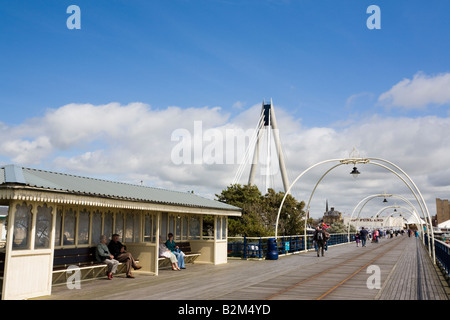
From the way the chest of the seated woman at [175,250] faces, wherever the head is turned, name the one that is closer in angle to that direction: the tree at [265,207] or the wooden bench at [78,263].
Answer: the wooden bench

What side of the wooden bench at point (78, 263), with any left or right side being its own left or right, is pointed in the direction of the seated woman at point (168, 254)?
left

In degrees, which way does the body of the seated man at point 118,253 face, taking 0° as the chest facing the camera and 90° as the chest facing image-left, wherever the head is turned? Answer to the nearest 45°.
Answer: approximately 315°

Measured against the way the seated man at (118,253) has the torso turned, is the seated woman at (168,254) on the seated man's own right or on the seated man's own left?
on the seated man's own left

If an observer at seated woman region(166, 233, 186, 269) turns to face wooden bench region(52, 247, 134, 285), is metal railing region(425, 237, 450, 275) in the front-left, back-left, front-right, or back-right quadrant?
back-left

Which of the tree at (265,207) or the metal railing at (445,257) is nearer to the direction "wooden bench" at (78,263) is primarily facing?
the metal railing

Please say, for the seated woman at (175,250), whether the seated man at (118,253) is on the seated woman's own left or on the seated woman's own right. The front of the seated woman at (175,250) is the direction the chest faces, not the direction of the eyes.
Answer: on the seated woman's own right

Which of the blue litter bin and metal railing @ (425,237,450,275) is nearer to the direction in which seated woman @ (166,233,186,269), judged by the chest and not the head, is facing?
the metal railing

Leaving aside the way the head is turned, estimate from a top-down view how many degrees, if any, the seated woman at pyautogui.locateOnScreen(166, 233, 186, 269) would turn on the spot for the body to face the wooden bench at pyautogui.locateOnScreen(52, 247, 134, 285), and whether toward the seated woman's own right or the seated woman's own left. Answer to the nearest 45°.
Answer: approximately 90° to the seated woman's own right

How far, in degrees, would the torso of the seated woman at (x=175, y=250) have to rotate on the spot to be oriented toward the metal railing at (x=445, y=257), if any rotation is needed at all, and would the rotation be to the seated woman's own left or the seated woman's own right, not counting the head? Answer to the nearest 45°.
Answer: approximately 45° to the seated woman's own left

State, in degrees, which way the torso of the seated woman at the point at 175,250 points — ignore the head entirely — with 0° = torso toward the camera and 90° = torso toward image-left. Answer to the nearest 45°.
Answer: approximately 315°
